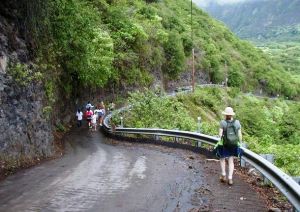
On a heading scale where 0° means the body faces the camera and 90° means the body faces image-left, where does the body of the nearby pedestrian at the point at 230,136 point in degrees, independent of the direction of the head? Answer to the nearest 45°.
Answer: approximately 180°

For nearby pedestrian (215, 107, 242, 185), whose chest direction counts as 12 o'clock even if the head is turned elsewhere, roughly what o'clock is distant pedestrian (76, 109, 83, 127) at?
distant pedestrian (76, 109, 83, 127) is roughly at 11 o'clock from nearby pedestrian (215, 107, 242, 185).
